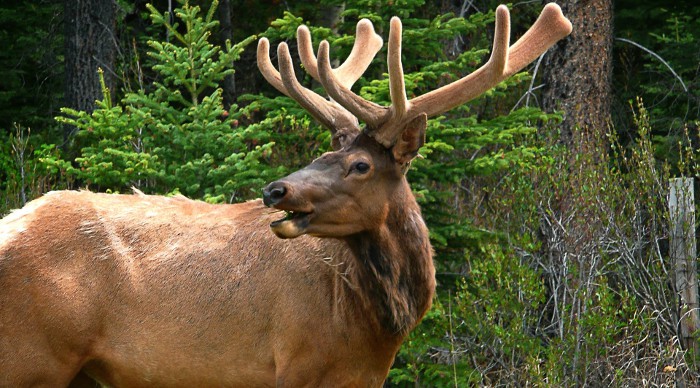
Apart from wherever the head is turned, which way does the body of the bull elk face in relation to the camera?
to the viewer's right
